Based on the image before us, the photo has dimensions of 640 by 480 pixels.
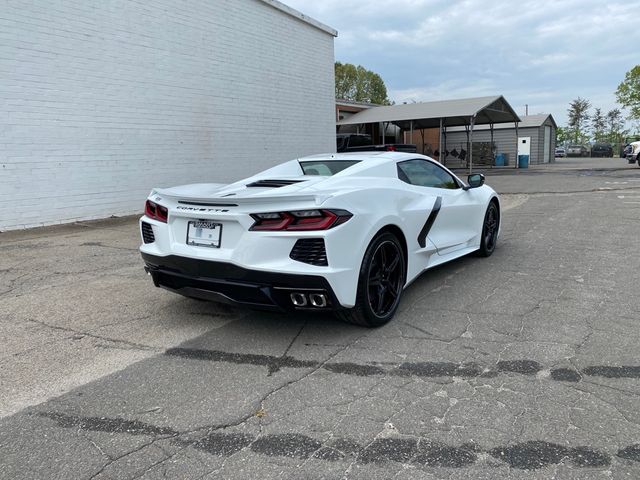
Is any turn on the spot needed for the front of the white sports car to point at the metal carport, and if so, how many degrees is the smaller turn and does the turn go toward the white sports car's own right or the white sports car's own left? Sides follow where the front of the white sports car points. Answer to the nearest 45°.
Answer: approximately 45° to the white sports car's own left

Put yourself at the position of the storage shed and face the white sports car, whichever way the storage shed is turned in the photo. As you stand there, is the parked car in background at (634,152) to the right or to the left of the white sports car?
left

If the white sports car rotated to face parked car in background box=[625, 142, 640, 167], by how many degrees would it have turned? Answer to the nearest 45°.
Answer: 0° — it already faces it

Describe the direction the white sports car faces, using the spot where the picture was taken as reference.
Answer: facing away from the viewer and to the right of the viewer
